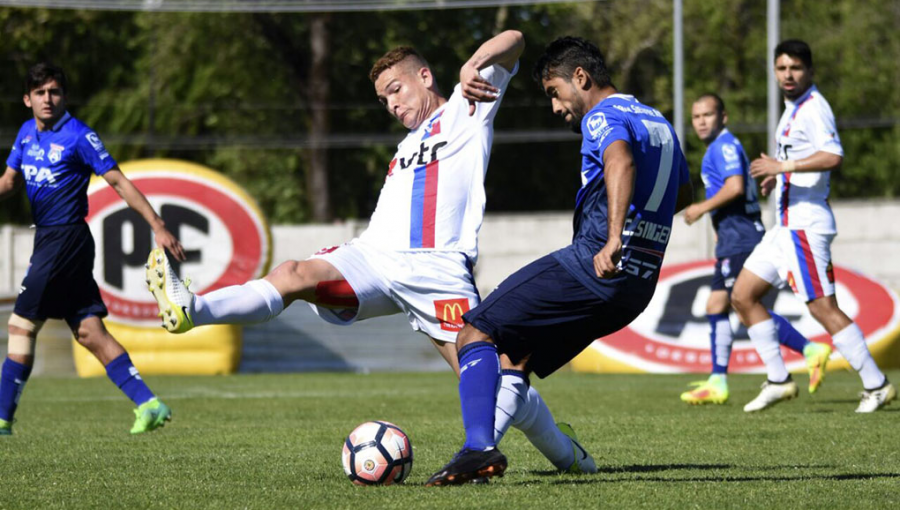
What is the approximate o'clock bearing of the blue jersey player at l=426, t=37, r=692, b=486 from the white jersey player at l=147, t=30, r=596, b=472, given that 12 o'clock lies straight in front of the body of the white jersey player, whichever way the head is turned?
The blue jersey player is roughly at 9 o'clock from the white jersey player.

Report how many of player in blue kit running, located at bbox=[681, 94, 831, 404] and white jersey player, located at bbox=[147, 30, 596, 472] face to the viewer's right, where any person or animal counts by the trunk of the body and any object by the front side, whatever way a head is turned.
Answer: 0

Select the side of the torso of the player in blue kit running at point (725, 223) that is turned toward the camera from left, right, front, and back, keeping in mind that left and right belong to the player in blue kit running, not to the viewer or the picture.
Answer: left

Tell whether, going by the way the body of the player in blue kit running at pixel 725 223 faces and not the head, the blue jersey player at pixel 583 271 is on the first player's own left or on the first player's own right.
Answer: on the first player's own left

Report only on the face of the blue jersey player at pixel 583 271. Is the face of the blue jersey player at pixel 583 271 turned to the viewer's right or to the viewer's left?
to the viewer's left

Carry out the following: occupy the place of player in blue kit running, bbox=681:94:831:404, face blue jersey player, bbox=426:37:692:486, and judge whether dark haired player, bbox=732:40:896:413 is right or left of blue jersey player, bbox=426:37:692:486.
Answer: left

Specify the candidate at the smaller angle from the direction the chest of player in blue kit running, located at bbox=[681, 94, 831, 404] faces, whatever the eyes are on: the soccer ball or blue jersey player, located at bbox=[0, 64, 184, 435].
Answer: the blue jersey player

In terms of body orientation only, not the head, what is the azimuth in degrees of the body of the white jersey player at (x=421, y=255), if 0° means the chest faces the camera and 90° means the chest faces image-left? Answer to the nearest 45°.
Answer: approximately 45°

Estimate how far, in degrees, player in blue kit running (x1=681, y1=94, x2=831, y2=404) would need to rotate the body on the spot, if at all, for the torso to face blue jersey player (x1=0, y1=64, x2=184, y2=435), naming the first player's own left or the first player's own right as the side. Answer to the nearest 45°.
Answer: approximately 45° to the first player's own left

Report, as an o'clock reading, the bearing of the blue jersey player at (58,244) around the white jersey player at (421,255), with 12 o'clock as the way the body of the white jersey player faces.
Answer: The blue jersey player is roughly at 3 o'clock from the white jersey player.
